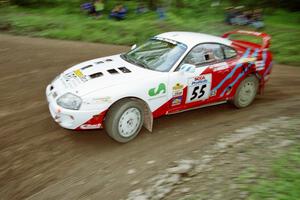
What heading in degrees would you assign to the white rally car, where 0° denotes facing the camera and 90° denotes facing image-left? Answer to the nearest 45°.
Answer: approximately 45°

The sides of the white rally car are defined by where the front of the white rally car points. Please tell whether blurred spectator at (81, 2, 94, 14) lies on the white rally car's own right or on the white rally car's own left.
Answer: on the white rally car's own right

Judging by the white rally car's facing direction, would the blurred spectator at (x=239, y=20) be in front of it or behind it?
behind

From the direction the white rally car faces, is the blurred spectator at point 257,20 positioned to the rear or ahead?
to the rear

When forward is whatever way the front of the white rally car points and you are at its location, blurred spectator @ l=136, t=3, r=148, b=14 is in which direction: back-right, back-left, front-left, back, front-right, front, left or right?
back-right

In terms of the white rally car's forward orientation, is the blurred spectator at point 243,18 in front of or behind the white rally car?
behind

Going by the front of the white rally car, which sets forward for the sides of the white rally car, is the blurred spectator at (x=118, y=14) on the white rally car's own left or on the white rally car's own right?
on the white rally car's own right

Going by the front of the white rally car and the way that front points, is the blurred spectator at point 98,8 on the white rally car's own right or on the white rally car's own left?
on the white rally car's own right
